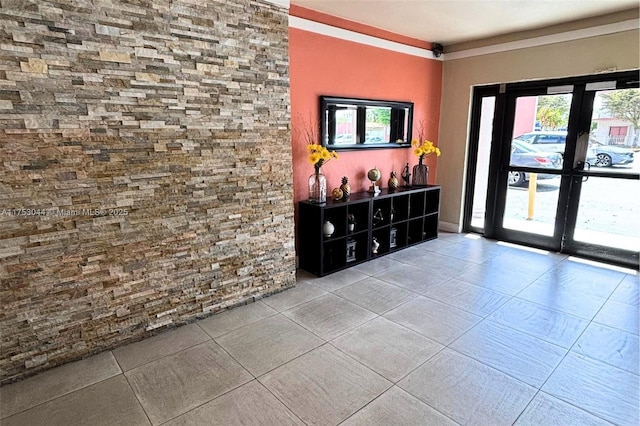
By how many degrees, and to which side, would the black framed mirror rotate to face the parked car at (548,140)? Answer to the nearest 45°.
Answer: approximately 45° to its left

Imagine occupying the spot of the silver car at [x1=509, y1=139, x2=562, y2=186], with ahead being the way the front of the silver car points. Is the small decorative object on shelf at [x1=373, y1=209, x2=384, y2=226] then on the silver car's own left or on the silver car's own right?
on the silver car's own left

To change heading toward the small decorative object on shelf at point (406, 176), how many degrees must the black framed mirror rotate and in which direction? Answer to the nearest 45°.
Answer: approximately 90° to its left

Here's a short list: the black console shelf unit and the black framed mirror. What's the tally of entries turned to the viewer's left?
0

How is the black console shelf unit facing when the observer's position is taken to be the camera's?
facing the viewer and to the right of the viewer

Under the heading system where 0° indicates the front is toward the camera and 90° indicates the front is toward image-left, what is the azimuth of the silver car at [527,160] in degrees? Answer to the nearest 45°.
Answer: approximately 135°

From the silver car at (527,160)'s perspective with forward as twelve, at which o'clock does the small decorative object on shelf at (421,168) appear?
The small decorative object on shelf is roughly at 10 o'clock from the silver car.

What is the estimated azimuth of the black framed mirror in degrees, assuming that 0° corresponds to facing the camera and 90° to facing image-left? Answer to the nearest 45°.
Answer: approximately 315°

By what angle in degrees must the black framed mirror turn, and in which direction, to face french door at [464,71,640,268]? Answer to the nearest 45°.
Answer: approximately 45° to its left

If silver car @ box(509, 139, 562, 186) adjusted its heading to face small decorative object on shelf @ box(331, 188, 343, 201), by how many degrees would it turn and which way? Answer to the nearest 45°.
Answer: approximately 90° to its left
